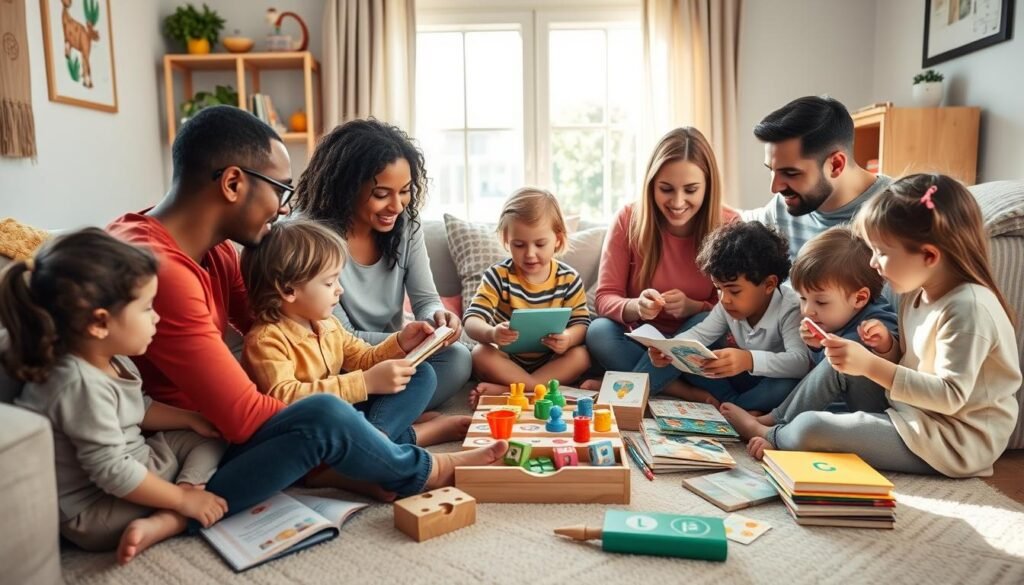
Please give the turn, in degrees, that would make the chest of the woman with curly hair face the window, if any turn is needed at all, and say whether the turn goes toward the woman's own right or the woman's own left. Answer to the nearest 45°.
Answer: approximately 135° to the woman's own left

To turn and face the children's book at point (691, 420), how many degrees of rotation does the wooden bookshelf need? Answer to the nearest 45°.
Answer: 0° — it already faces it

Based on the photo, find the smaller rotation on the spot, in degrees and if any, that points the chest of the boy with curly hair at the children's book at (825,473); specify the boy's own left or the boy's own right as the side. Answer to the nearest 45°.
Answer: approximately 45° to the boy's own left

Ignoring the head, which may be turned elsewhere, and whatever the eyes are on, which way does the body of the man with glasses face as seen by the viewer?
to the viewer's right

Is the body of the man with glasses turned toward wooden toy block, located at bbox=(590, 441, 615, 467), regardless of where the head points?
yes
